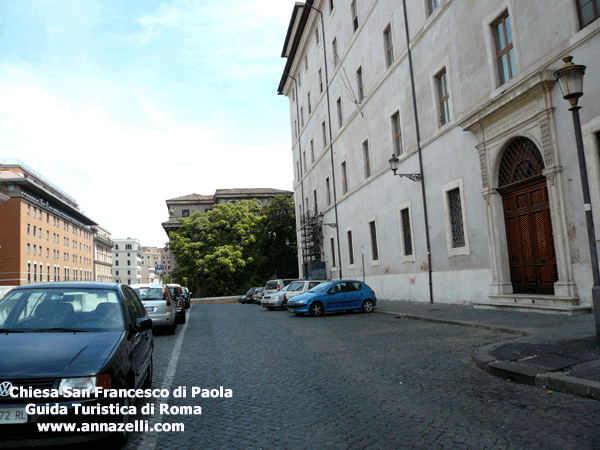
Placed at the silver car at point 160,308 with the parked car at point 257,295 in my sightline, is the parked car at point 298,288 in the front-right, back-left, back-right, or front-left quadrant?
front-right

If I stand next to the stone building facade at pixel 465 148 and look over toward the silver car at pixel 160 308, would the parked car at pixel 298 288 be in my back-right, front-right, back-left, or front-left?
front-right

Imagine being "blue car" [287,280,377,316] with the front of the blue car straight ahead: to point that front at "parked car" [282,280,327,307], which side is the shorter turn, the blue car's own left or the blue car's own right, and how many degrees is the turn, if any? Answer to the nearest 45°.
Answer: approximately 135° to the blue car's own right

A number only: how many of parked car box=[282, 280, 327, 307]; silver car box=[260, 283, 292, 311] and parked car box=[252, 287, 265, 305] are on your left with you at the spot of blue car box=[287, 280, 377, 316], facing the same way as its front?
0

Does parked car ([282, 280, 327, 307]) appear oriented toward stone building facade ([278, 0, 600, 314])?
no

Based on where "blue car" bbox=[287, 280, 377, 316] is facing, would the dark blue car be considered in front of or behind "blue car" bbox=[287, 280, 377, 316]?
in front

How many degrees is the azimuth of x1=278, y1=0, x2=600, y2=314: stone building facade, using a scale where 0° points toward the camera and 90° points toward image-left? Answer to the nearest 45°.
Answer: approximately 45°
